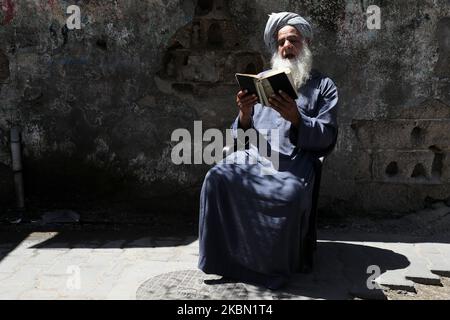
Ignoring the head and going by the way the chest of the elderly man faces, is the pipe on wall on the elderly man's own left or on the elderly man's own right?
on the elderly man's own right

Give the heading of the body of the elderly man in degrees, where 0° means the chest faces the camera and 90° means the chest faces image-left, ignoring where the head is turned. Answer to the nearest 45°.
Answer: approximately 45°
